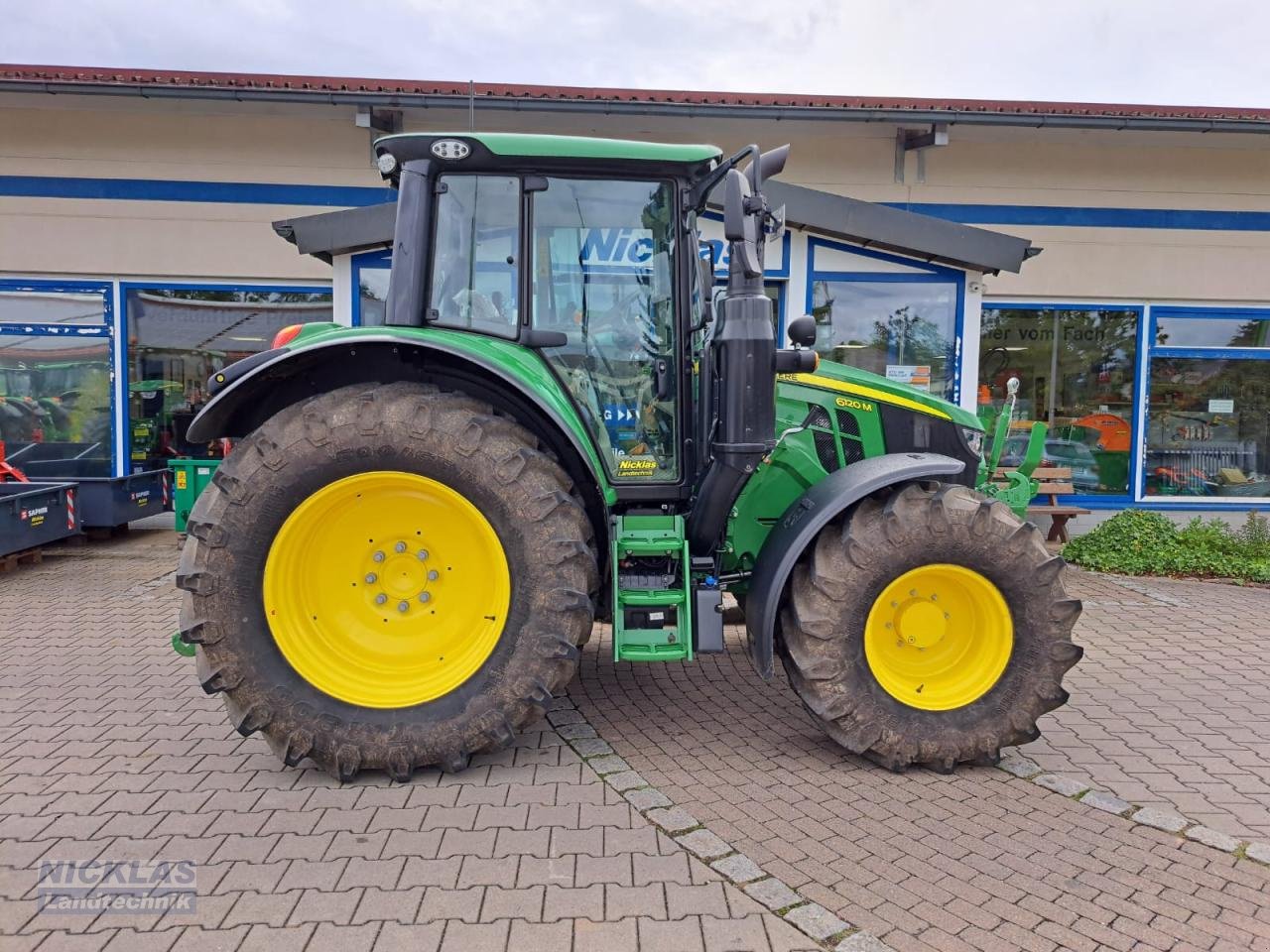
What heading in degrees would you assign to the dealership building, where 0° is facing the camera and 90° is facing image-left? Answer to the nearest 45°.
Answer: approximately 0°

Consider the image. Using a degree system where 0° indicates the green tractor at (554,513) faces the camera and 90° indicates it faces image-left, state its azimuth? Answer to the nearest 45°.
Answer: approximately 270°

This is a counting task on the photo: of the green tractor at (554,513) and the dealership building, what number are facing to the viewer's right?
1

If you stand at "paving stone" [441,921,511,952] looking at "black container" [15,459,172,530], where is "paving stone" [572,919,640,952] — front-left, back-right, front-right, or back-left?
back-right

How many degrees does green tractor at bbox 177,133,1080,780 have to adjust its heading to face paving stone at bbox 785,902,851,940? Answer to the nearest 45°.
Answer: approximately 45° to its right

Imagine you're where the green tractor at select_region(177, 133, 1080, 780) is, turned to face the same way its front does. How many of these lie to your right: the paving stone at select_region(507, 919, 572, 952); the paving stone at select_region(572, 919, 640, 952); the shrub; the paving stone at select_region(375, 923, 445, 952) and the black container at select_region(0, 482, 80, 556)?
3

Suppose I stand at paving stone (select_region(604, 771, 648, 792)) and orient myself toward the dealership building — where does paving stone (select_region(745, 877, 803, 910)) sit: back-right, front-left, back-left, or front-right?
back-right

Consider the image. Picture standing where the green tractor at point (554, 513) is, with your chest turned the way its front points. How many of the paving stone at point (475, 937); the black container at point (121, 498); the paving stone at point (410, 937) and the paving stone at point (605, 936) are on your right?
3

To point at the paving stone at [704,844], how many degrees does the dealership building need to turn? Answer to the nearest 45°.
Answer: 0° — it already faces it

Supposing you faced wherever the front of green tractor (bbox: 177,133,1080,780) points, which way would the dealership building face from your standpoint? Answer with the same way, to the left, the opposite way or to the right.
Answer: to the right

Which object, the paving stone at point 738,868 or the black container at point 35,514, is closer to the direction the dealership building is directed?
the paving stone
